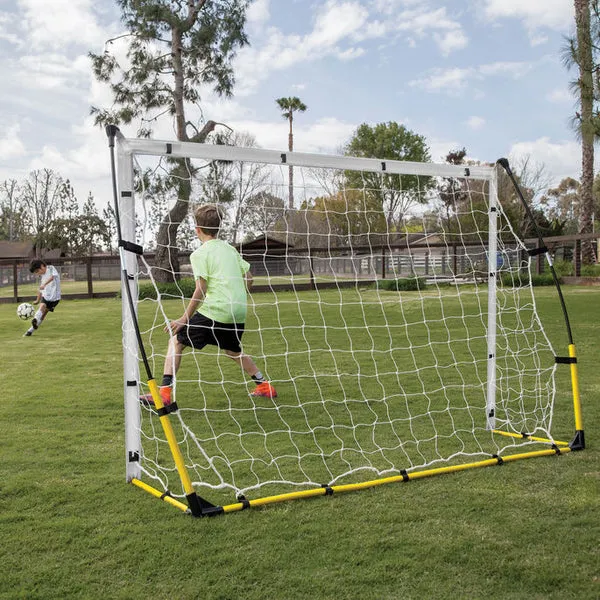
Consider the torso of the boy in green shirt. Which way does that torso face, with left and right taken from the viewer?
facing away from the viewer and to the left of the viewer

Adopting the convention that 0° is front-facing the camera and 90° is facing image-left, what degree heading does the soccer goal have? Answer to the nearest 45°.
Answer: approximately 135°

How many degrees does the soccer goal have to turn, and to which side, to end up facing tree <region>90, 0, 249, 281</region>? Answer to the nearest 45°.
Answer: approximately 45° to its right

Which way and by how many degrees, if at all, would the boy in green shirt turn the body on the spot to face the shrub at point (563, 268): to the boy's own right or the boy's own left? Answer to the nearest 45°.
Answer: approximately 90° to the boy's own right

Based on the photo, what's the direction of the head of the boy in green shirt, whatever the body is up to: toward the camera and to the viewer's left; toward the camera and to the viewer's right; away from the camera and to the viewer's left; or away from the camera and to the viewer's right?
away from the camera and to the viewer's left
